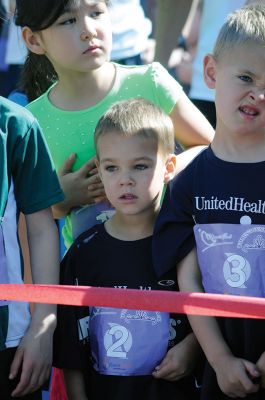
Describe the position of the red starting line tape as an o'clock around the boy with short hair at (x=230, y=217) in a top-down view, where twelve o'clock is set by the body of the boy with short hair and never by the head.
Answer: The red starting line tape is roughly at 1 o'clock from the boy with short hair.

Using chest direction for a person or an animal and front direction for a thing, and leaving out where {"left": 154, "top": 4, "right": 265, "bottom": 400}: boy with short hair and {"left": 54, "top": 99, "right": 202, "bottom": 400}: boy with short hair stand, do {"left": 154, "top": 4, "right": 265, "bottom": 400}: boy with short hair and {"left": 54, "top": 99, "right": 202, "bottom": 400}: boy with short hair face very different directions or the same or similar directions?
same or similar directions

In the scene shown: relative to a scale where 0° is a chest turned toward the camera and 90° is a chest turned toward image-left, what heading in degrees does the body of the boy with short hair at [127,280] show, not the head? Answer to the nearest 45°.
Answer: approximately 0°

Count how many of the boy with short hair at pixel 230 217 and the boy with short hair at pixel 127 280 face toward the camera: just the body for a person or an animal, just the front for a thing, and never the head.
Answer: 2

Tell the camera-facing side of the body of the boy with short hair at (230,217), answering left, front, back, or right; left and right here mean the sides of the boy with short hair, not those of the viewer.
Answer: front
